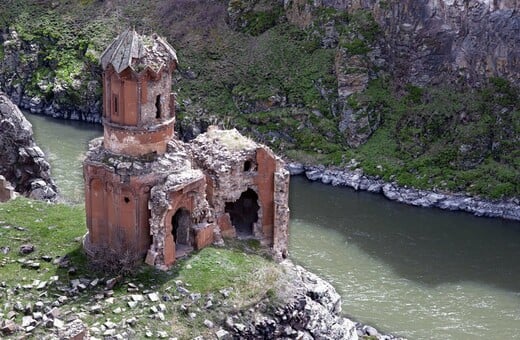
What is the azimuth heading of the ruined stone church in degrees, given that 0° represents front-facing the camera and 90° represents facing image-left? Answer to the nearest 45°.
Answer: approximately 315°
